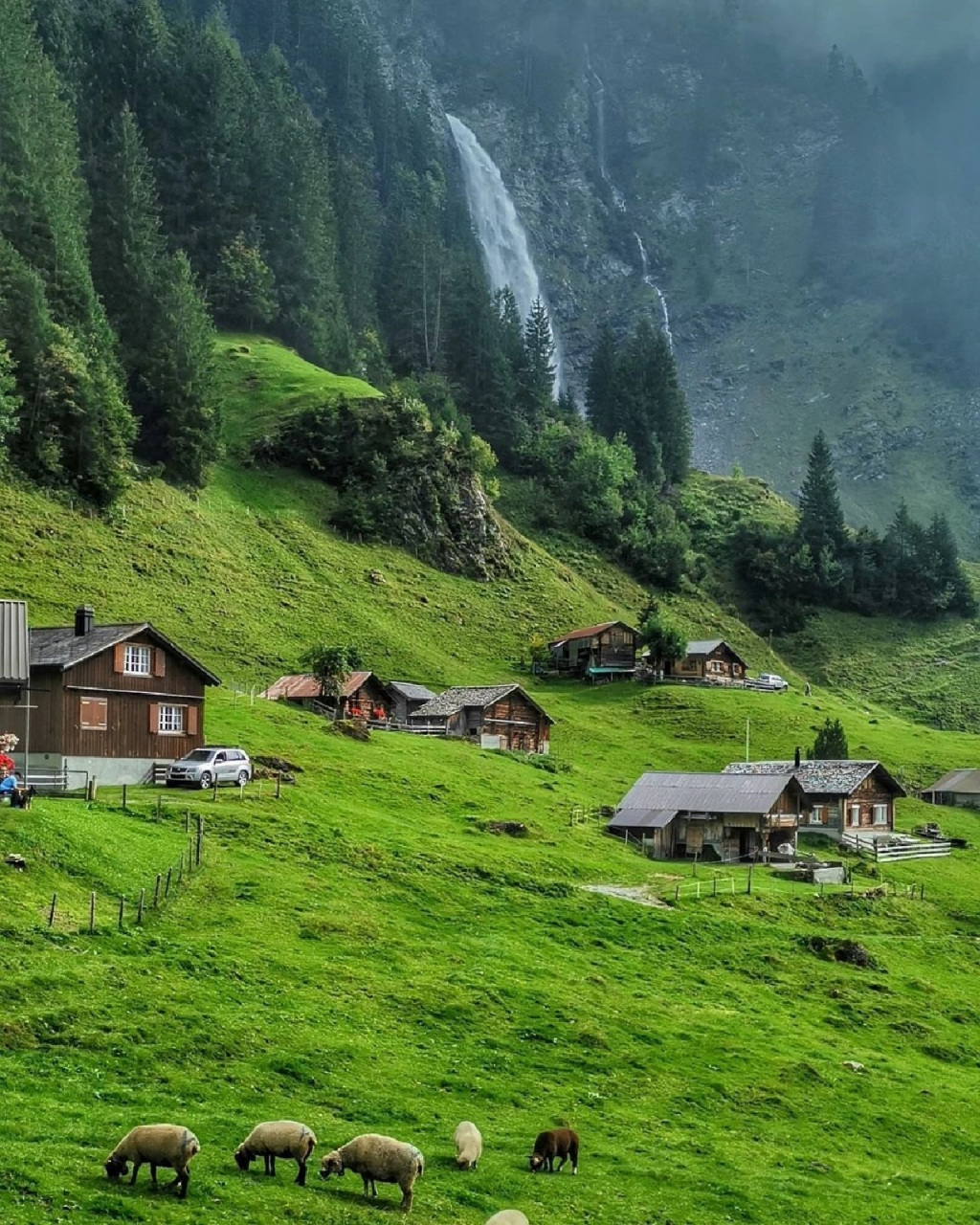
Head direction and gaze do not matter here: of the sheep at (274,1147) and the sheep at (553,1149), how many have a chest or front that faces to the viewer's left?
2

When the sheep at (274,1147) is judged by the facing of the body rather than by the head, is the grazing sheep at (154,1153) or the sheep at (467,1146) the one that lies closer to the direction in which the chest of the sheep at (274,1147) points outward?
the grazing sheep

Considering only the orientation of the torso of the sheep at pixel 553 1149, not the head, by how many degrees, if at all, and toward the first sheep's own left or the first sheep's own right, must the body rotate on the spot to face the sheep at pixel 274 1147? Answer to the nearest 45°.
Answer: approximately 45° to the first sheep's own left

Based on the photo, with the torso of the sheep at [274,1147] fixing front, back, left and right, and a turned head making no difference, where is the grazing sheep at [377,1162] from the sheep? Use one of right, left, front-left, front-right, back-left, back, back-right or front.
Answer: back

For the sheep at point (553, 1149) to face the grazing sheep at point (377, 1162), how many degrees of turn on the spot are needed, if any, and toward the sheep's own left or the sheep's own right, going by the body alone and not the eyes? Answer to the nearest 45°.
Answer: approximately 45° to the sheep's own left

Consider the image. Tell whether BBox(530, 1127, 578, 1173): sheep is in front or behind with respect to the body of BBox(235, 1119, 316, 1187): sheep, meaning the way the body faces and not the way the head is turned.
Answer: behind

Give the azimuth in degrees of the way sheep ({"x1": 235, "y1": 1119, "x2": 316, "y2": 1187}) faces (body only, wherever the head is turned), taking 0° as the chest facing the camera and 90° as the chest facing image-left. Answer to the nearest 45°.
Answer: approximately 90°

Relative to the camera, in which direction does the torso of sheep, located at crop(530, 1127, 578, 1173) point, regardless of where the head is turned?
to the viewer's left
